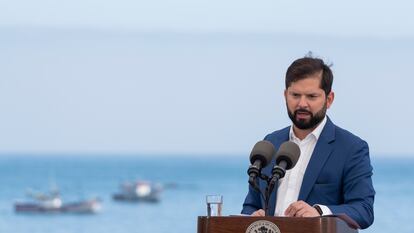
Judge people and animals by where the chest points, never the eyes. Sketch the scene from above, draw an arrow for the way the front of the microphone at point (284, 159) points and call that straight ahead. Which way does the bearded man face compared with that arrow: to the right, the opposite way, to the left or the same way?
the opposite way

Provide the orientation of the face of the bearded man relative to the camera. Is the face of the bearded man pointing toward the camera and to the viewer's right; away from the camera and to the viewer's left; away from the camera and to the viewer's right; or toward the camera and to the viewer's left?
toward the camera and to the viewer's left

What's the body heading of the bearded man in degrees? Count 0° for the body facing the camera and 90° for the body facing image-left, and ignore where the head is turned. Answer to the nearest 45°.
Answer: approximately 45°

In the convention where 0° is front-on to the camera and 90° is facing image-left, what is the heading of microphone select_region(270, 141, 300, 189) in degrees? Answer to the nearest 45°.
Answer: approximately 225°

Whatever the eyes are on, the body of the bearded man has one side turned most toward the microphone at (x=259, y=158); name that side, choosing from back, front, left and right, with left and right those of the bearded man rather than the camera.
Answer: front
